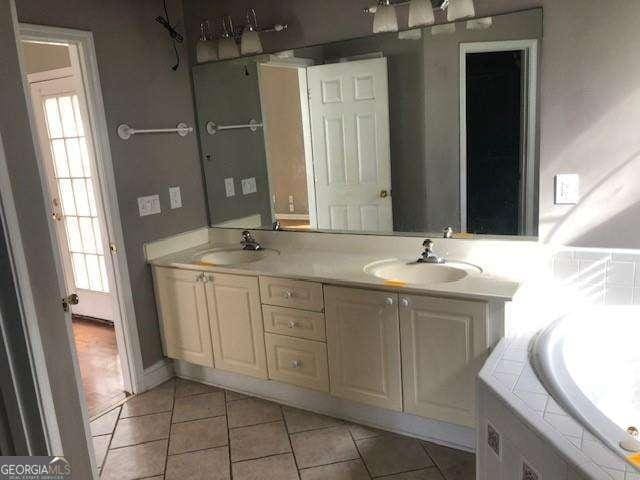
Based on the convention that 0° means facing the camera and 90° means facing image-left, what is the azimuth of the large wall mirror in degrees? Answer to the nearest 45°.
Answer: approximately 45°

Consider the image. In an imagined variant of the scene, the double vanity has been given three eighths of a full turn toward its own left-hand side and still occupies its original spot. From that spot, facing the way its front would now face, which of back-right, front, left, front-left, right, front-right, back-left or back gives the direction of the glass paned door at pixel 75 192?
back-left

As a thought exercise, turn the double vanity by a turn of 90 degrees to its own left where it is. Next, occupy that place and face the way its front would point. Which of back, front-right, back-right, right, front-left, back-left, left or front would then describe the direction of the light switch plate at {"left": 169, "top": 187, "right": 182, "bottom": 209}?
back

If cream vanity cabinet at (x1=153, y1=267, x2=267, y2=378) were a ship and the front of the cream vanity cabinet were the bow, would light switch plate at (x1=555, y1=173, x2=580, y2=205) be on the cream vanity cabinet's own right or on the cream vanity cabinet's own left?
on the cream vanity cabinet's own left

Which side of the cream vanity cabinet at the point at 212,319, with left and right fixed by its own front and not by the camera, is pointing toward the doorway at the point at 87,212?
right

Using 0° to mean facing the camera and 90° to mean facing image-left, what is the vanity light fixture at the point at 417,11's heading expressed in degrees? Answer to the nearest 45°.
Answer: approximately 45°

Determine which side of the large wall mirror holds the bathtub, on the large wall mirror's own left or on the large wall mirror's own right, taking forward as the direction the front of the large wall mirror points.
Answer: on the large wall mirror's own left

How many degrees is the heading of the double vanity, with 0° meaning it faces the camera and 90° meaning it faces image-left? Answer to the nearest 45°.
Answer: approximately 45°
